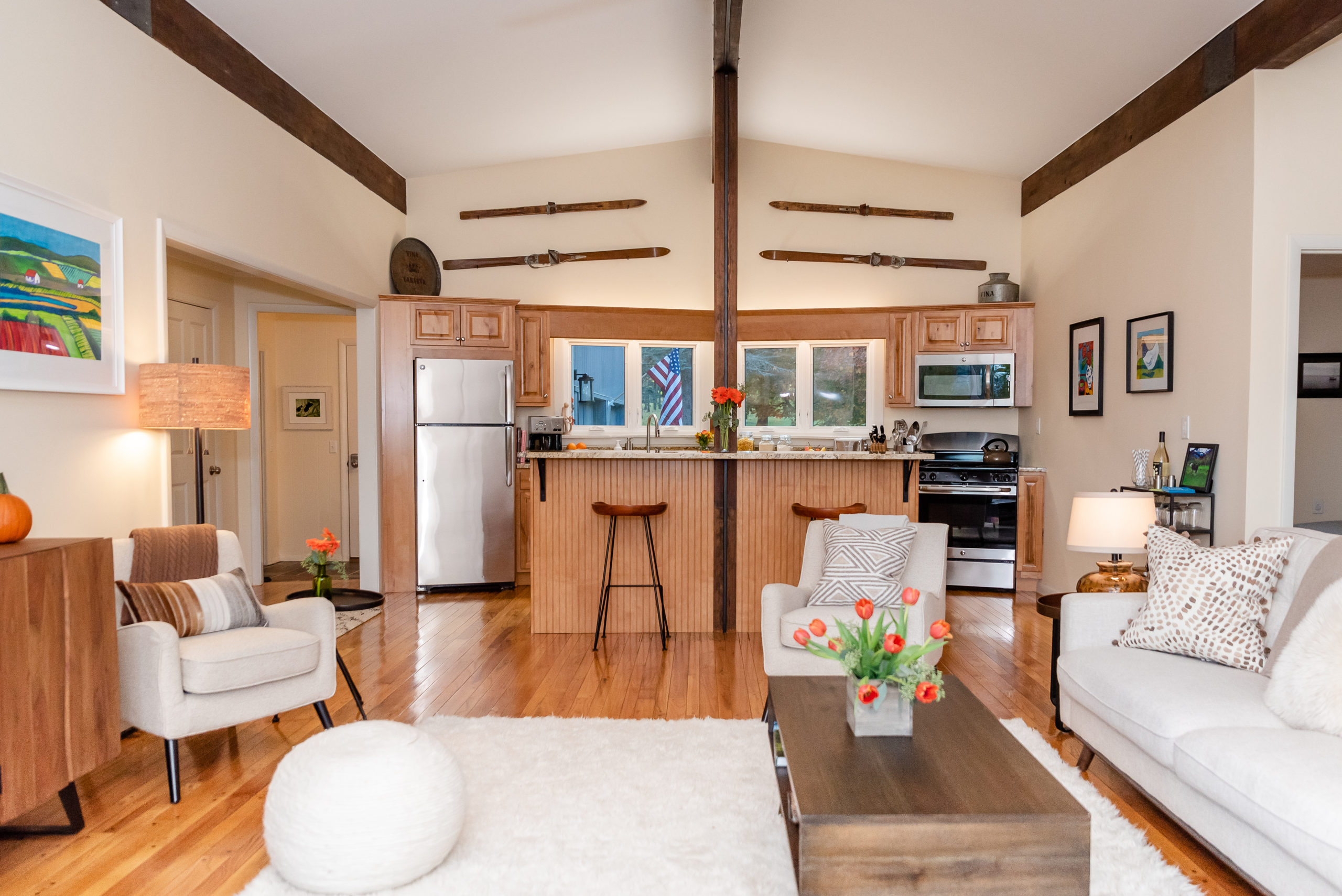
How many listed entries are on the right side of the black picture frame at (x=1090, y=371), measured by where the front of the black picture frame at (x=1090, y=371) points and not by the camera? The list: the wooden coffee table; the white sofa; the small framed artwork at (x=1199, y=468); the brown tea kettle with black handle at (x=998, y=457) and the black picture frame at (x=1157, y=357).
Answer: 1

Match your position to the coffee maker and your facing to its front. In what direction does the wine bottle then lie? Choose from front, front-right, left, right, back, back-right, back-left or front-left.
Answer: front-left

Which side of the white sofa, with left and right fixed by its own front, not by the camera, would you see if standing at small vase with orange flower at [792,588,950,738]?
front

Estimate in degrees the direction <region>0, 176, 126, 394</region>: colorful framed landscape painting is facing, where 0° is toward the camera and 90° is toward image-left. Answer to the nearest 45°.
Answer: approximately 315°

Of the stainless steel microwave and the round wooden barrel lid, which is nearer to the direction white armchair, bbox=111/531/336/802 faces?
the stainless steel microwave

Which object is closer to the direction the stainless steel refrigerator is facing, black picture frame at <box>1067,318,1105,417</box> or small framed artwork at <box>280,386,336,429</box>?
the black picture frame

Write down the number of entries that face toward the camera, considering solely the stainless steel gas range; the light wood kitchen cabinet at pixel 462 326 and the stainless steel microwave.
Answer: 3

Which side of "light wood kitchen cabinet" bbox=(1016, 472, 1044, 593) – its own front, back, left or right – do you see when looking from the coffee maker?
right

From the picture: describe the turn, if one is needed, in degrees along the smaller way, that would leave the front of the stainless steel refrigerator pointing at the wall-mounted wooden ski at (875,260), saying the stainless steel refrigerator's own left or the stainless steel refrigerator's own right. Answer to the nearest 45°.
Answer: approximately 90° to the stainless steel refrigerator's own left

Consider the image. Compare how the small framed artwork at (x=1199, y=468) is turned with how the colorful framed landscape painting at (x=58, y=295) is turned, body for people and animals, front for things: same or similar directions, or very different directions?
very different directions

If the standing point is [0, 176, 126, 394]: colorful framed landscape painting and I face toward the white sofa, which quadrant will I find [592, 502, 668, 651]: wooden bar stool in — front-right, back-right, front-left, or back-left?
front-left

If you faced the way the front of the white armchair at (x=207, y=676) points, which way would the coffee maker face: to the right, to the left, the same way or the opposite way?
to the right

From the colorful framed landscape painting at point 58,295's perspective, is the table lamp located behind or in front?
in front

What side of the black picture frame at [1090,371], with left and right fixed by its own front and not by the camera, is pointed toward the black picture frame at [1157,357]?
left

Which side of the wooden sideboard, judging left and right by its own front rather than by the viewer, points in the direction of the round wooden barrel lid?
left

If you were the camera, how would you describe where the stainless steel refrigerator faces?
facing the viewer

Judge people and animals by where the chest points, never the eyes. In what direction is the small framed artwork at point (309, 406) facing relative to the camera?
toward the camera

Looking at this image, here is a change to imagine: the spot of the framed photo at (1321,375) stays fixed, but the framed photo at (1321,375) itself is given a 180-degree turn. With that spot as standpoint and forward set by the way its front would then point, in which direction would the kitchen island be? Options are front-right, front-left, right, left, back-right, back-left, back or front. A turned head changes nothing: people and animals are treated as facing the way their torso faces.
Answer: back-left

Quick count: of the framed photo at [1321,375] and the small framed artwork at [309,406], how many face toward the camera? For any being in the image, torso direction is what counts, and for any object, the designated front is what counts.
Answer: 2

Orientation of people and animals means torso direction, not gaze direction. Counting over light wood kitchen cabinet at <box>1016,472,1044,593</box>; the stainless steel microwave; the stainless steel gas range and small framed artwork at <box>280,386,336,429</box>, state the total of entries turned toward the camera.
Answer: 4

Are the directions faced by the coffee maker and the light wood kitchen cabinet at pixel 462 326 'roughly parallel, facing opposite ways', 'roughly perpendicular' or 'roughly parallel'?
roughly parallel
